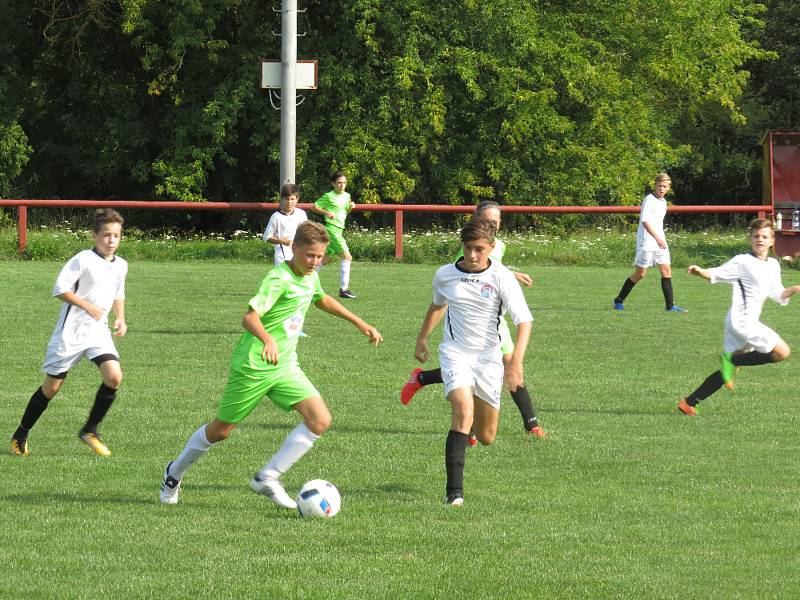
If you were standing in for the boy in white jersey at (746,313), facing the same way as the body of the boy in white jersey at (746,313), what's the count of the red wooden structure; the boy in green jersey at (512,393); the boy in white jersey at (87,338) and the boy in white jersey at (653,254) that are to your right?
2

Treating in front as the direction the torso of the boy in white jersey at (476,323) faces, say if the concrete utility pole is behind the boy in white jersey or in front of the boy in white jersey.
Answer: behind

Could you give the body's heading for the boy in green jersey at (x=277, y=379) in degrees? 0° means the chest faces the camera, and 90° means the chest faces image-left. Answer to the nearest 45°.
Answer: approximately 315°

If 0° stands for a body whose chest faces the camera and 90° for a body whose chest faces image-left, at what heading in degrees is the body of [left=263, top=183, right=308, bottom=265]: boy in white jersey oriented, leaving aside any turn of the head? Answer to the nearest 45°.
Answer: approximately 315°

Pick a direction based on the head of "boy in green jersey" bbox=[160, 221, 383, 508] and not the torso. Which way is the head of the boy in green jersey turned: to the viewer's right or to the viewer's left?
to the viewer's right

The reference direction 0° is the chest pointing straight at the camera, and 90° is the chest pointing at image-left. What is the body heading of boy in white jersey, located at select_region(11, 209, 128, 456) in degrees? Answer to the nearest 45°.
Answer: approximately 315°

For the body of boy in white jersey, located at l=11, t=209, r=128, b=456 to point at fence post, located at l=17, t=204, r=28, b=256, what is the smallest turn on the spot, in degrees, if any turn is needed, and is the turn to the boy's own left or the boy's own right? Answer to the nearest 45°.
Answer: approximately 135° to the boy's own left
